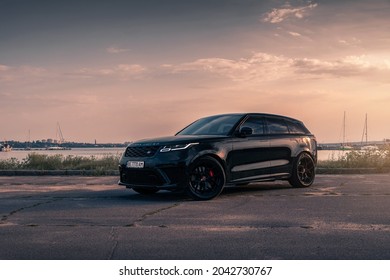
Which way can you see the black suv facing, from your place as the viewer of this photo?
facing the viewer and to the left of the viewer
